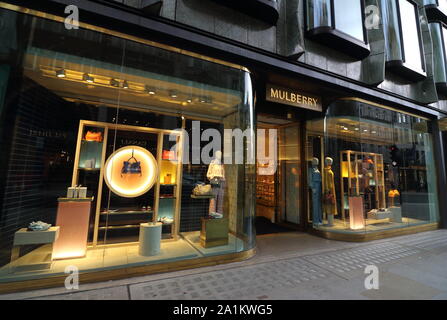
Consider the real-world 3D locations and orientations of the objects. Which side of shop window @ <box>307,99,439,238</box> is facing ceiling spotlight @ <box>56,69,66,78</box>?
right

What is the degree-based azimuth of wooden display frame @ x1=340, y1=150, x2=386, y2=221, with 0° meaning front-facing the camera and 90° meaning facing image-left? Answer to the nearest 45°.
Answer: approximately 315°

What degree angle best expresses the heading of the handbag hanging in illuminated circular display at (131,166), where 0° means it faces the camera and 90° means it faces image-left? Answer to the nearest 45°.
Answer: approximately 0°

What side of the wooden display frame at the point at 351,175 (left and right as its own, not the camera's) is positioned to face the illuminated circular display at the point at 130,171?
right

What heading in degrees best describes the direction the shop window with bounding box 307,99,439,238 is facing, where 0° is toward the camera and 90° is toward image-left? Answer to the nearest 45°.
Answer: approximately 315°

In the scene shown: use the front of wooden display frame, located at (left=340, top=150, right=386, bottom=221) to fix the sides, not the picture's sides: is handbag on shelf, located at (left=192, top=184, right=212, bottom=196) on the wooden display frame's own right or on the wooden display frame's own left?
on the wooden display frame's own right

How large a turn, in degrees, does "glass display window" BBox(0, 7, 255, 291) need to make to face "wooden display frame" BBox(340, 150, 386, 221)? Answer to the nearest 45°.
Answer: approximately 45° to its left
